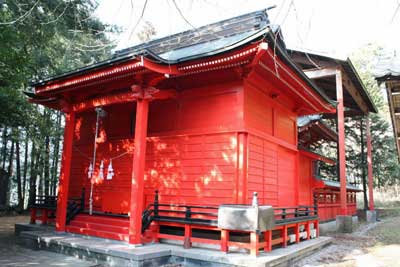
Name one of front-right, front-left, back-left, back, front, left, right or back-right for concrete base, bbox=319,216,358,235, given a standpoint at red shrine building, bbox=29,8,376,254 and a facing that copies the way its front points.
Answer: back

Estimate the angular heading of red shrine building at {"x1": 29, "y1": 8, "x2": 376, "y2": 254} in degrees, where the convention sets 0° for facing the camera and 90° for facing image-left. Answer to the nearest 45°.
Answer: approximately 45°
